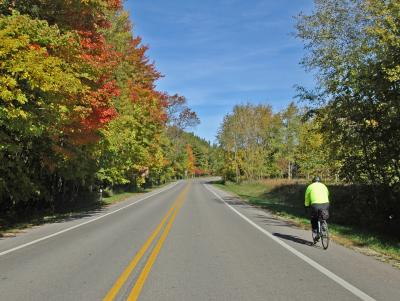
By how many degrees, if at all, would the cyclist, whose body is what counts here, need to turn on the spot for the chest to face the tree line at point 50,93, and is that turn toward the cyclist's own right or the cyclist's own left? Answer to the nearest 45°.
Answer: approximately 90° to the cyclist's own left

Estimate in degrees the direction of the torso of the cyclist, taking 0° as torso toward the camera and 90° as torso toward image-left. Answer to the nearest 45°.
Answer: approximately 180°

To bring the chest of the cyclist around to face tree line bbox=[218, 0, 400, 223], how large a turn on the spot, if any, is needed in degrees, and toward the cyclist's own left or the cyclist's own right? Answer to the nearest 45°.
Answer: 0° — they already face it
